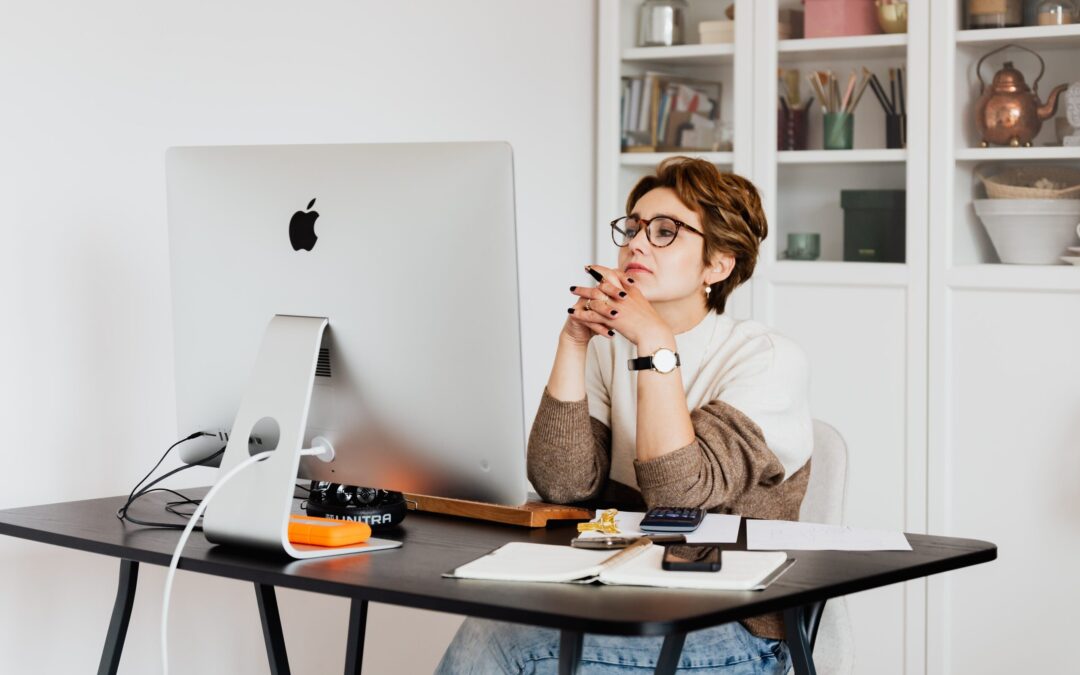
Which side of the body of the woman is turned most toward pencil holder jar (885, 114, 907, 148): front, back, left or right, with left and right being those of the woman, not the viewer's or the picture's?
back

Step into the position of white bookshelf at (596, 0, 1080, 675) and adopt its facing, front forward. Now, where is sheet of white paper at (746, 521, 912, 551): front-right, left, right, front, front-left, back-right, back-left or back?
front

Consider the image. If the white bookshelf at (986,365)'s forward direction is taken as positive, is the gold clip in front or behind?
in front

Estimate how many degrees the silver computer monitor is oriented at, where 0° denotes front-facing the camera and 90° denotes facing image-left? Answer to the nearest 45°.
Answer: approximately 225°

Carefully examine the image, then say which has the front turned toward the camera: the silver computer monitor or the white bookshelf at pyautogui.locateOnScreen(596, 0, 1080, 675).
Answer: the white bookshelf

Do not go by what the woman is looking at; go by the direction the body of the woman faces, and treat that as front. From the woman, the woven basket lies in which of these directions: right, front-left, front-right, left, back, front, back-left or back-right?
back

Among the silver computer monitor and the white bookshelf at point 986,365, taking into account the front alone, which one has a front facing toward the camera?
the white bookshelf

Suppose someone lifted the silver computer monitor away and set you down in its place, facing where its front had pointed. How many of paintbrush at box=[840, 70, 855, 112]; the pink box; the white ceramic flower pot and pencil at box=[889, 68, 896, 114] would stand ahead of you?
4

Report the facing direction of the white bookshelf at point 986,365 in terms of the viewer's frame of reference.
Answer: facing the viewer

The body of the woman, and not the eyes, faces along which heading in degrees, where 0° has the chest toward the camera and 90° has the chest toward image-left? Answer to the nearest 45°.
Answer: approximately 45°

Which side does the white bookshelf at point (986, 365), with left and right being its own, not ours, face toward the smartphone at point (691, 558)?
front

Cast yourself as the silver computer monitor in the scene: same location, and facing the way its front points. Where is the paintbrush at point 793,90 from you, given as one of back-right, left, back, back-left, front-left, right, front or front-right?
front

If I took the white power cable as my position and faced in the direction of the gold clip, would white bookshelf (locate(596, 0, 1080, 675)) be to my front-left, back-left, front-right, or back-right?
front-left

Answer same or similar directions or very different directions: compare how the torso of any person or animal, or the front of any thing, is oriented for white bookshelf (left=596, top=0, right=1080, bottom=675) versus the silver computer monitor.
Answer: very different directions

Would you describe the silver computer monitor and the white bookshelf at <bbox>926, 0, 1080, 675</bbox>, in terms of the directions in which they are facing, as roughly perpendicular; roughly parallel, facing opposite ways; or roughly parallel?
roughly parallel, facing opposite ways

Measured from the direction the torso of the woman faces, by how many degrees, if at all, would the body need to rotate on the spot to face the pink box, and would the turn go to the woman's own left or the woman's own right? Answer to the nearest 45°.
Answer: approximately 135° to the woman's own right
